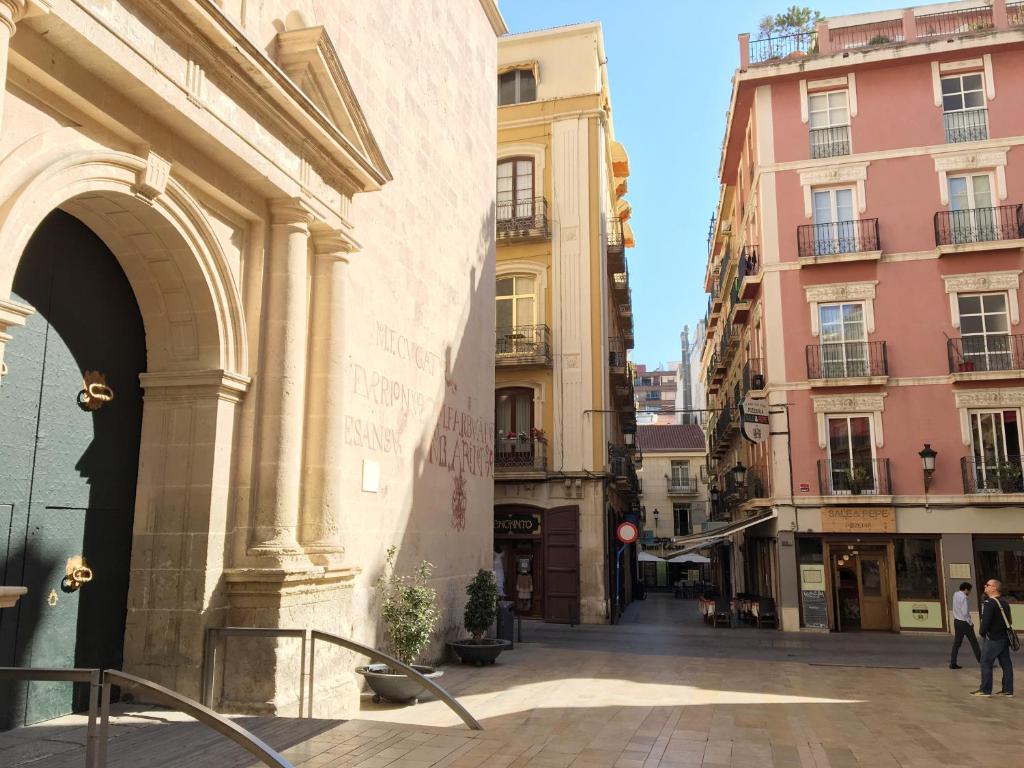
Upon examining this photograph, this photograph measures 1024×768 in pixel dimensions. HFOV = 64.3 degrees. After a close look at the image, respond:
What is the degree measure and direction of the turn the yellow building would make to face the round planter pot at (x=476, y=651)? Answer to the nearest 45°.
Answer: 0° — it already faces it

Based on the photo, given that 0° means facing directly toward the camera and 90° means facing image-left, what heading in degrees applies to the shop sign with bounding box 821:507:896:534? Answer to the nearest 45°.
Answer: approximately 0°

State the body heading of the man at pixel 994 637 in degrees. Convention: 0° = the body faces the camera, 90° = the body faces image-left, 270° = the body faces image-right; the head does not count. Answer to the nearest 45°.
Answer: approximately 90°

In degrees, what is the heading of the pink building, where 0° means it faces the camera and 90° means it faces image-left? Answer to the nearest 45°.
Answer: approximately 0°

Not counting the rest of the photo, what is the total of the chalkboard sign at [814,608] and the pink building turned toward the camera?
2

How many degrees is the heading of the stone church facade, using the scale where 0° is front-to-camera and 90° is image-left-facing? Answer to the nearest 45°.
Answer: approximately 315°
